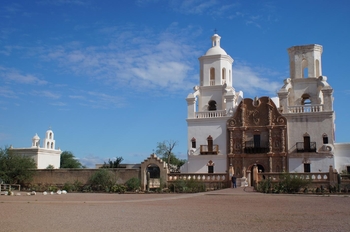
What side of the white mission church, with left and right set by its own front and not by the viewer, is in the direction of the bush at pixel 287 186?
front

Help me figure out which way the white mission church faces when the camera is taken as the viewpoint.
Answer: facing the viewer

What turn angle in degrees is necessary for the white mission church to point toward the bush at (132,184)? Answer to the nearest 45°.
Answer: approximately 45° to its right

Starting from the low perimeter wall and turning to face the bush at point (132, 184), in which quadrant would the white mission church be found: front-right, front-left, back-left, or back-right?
front-left

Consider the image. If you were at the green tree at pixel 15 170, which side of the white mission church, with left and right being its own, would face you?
right

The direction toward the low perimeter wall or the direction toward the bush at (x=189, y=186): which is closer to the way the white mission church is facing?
the bush

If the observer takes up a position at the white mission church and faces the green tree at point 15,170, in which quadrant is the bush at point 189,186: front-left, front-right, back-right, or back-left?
front-left

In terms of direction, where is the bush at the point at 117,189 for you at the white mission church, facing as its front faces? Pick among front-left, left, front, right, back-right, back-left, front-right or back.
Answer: front-right

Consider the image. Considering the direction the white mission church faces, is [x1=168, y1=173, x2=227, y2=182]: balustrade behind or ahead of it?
ahead

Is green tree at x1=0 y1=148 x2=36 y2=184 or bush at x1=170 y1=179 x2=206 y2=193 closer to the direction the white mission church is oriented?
the bush
